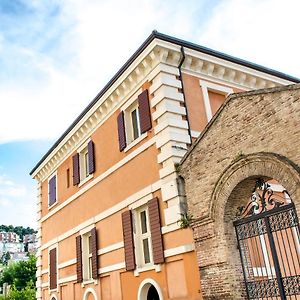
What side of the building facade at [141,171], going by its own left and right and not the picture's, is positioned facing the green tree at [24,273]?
right

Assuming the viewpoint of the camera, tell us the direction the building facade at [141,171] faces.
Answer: facing the viewer and to the left of the viewer

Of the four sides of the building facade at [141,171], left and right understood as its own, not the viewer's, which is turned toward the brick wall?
left
